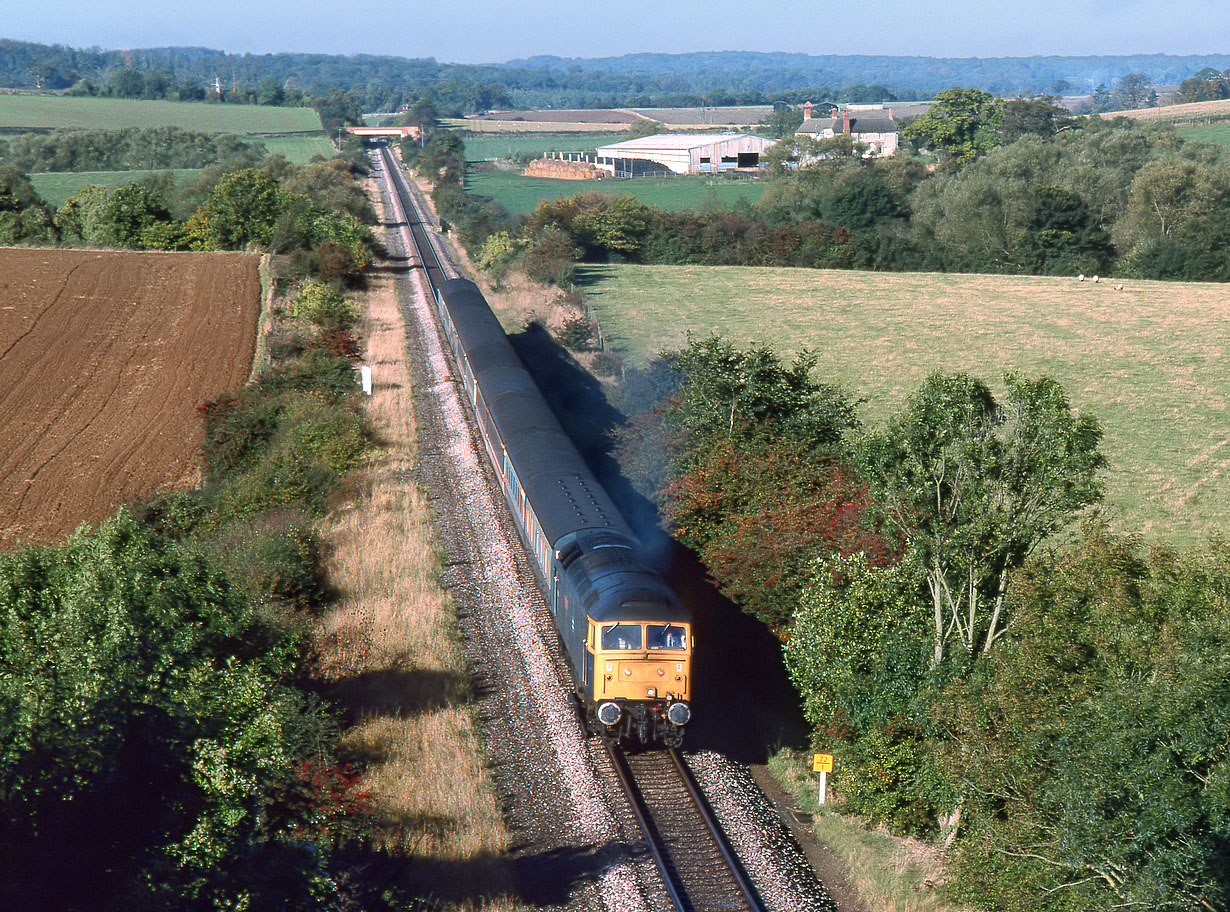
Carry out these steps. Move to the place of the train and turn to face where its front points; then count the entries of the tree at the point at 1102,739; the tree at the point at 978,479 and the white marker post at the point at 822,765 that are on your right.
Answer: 0

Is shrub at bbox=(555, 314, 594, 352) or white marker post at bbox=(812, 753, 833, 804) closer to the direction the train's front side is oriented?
the white marker post

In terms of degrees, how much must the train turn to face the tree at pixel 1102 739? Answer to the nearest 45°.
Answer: approximately 45° to its left

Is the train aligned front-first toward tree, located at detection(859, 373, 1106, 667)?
no

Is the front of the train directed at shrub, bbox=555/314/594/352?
no

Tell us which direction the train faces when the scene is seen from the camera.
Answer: facing the viewer

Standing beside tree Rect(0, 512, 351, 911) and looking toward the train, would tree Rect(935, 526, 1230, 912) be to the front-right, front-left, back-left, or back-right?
front-right

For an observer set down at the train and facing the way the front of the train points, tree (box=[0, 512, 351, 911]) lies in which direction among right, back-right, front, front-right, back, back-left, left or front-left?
front-right
